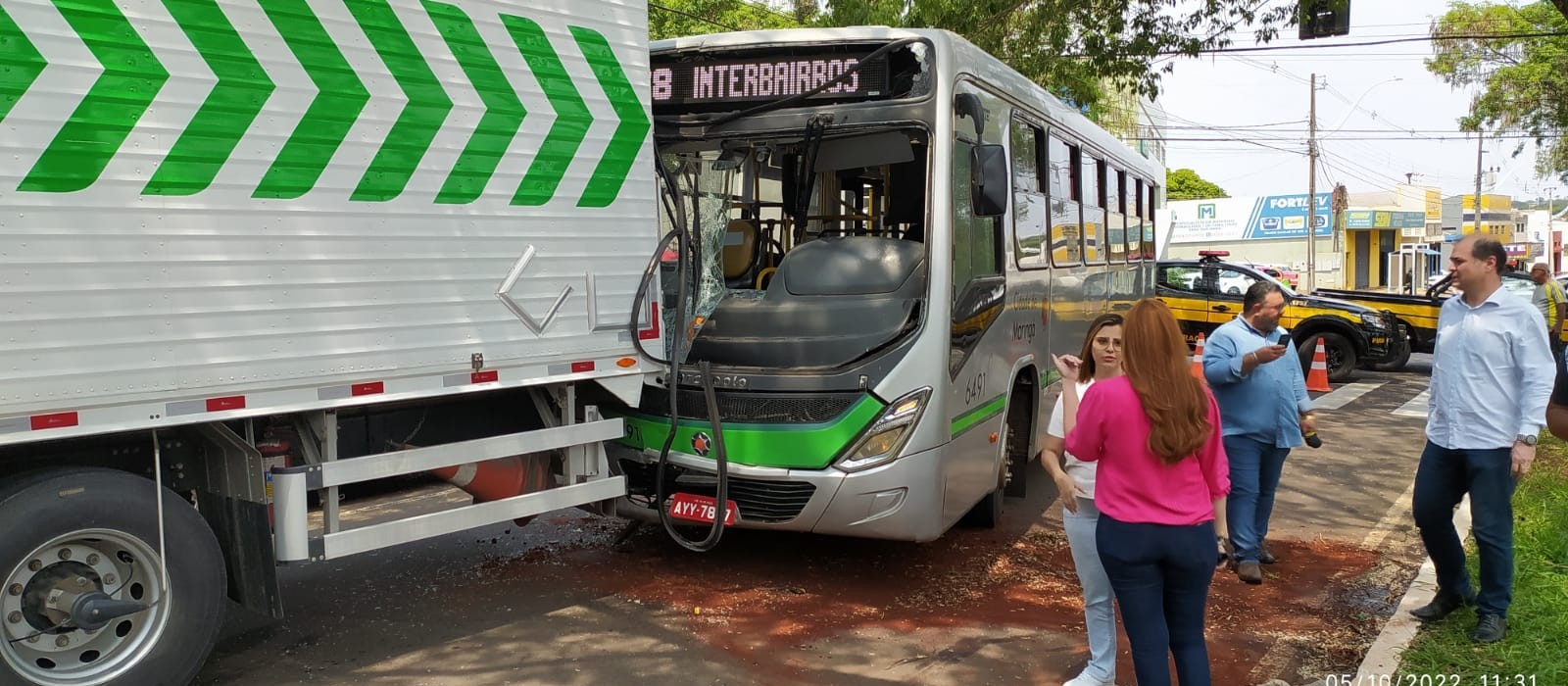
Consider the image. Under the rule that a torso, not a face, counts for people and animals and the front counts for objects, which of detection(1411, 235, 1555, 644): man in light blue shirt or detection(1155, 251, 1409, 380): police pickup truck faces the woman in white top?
the man in light blue shirt

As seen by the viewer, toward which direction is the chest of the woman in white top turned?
toward the camera

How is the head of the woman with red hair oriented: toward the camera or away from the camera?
away from the camera

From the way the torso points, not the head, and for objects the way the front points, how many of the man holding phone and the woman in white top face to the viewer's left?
0

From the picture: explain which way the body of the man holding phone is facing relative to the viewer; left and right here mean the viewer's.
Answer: facing the viewer and to the right of the viewer

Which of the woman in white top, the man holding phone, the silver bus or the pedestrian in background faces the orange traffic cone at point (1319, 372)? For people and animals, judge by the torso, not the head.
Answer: the pedestrian in background

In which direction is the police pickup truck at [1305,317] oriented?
to the viewer's right

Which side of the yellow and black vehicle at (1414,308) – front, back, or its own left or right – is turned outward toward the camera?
left

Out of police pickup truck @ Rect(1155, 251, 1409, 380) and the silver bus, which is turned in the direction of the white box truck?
the silver bus

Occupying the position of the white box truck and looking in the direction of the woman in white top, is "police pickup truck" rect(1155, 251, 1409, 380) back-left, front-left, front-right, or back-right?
front-left

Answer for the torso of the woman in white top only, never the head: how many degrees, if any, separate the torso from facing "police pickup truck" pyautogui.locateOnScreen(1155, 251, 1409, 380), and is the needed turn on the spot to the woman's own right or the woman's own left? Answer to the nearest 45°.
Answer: approximately 180°

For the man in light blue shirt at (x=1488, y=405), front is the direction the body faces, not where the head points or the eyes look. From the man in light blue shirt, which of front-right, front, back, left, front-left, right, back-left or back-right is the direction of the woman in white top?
front

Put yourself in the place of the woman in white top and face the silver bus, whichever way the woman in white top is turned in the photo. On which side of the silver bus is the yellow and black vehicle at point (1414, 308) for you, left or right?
right

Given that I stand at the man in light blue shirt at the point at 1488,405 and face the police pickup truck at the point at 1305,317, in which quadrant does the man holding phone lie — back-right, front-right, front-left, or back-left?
front-left

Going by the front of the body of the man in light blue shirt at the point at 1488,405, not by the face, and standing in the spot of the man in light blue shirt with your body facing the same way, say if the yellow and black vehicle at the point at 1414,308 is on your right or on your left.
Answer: on your right

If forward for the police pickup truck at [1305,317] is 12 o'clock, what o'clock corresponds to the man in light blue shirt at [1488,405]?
The man in light blue shirt is roughly at 3 o'clock from the police pickup truck.

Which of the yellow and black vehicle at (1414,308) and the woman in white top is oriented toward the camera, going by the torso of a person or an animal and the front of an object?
the woman in white top

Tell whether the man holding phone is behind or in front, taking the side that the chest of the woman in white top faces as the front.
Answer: behind

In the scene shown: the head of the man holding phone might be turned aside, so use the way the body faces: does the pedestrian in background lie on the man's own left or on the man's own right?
on the man's own left

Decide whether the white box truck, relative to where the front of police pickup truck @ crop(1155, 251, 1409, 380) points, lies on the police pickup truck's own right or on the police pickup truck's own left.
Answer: on the police pickup truck's own right
